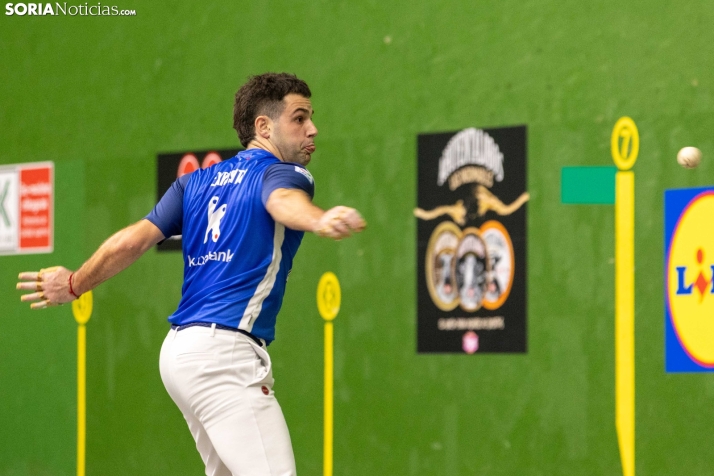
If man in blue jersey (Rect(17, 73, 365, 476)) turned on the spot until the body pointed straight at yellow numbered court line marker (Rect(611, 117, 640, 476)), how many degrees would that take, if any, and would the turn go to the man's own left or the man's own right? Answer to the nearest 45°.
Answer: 0° — they already face it

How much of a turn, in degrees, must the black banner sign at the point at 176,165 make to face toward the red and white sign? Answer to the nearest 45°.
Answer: approximately 135° to its right

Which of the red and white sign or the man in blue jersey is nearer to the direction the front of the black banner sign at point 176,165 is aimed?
the man in blue jersey

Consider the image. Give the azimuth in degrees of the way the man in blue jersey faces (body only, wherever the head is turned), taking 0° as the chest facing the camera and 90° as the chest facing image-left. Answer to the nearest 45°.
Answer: approximately 225°

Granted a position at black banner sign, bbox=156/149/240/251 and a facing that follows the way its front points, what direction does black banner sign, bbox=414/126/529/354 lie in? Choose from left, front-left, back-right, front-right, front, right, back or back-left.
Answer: front-left

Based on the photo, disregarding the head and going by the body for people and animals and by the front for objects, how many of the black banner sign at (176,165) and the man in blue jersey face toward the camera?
1

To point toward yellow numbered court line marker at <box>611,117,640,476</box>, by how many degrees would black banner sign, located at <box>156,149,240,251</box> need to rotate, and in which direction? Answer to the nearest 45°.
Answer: approximately 45° to its left

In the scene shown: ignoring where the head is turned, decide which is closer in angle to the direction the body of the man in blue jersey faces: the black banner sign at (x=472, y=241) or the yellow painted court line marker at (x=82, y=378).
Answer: the black banner sign

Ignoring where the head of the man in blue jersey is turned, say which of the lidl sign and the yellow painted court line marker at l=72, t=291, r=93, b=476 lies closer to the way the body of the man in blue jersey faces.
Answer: the lidl sign

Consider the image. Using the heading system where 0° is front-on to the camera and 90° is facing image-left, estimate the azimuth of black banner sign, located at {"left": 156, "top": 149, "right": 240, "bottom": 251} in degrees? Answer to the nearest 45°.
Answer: approximately 0°

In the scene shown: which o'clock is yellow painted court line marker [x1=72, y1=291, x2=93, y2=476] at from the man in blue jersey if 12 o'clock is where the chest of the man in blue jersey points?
The yellow painted court line marker is roughly at 10 o'clock from the man in blue jersey.
